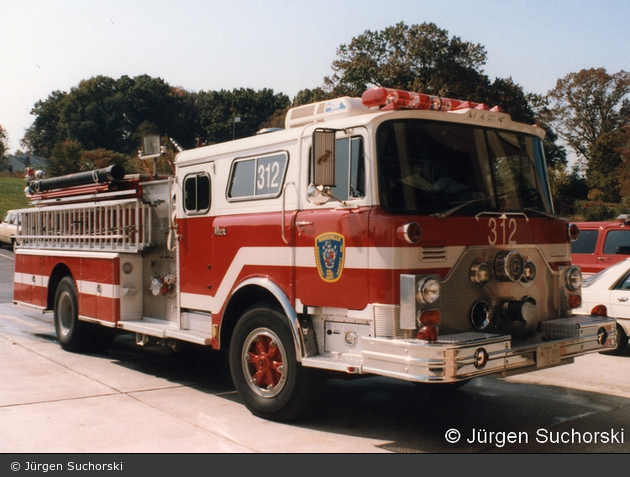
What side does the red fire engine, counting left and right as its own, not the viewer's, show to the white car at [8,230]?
back

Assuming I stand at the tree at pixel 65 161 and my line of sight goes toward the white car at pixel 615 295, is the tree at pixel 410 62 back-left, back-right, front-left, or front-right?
front-left

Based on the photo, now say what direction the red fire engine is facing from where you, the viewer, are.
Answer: facing the viewer and to the right of the viewer

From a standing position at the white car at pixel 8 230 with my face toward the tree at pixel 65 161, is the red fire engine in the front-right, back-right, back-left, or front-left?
back-right

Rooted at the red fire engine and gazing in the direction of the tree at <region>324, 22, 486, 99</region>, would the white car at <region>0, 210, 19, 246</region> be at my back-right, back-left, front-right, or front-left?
front-left

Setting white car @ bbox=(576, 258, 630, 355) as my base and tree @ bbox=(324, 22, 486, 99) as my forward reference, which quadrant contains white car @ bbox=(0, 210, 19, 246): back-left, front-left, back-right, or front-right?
front-left

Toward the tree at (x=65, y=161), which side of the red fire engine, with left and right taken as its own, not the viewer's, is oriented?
back

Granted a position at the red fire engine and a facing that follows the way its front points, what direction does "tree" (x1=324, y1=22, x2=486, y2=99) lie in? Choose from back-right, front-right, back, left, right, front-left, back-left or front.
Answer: back-left

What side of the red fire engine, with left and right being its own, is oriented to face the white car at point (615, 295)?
left

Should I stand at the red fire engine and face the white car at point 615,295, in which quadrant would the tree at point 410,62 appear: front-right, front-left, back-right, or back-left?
front-left
